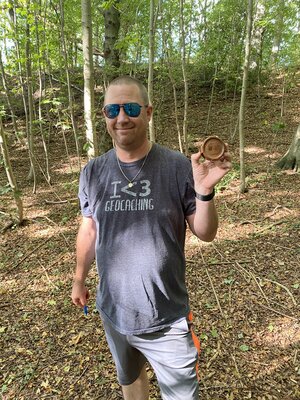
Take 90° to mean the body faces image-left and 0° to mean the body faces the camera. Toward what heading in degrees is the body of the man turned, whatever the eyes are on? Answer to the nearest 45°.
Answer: approximately 0°

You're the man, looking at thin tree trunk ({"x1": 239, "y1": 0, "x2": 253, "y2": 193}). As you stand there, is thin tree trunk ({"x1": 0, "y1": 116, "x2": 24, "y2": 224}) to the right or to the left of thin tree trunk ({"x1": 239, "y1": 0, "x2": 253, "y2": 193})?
left

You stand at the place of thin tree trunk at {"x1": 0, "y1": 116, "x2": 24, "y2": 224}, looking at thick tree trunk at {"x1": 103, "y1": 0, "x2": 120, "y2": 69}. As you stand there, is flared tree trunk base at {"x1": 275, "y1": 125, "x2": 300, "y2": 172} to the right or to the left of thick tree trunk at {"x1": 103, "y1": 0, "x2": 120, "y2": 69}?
right

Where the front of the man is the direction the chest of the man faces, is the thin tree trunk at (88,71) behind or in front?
behind

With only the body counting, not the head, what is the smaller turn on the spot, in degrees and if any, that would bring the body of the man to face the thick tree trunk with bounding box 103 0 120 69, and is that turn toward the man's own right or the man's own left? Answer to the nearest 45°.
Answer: approximately 180°

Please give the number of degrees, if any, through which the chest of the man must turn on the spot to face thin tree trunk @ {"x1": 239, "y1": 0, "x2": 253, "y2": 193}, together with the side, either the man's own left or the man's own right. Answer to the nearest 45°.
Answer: approximately 180°

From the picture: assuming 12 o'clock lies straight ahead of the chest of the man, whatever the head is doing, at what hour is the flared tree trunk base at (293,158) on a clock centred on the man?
The flared tree trunk base is roughly at 7 o'clock from the man.

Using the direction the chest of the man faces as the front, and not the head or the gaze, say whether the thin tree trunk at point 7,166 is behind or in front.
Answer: behind
